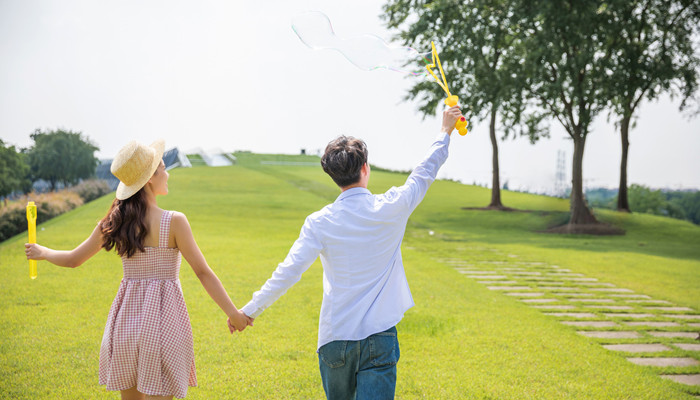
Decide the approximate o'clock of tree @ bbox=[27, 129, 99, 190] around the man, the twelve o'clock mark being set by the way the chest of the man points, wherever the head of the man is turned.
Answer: The tree is roughly at 11 o'clock from the man.

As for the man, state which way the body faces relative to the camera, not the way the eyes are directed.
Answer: away from the camera

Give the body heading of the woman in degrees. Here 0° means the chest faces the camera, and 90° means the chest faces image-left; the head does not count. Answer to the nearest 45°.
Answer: approximately 180°

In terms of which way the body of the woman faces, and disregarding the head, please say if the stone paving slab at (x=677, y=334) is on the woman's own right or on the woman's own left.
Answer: on the woman's own right

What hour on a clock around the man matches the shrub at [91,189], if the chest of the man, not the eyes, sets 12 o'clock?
The shrub is roughly at 11 o'clock from the man.

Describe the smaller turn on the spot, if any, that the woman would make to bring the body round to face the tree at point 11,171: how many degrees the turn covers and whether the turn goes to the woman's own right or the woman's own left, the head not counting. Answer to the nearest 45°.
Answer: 0° — they already face it

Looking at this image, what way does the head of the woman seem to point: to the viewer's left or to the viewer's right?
to the viewer's right

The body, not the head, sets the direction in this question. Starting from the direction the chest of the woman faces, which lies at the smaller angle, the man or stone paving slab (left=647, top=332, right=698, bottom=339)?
the stone paving slab

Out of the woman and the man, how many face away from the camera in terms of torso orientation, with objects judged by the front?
2

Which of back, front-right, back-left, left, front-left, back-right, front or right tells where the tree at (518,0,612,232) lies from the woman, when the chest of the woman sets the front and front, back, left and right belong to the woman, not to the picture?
front-right

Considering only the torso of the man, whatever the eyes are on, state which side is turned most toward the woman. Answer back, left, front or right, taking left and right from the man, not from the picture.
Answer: left
